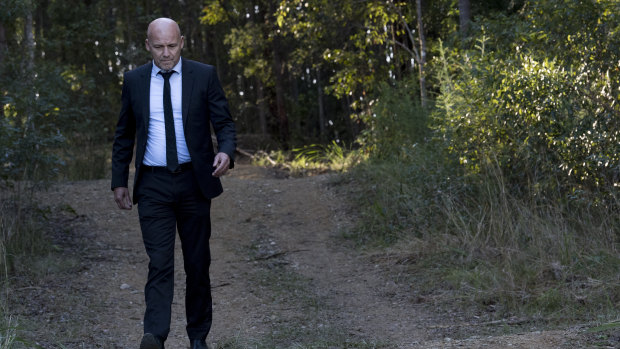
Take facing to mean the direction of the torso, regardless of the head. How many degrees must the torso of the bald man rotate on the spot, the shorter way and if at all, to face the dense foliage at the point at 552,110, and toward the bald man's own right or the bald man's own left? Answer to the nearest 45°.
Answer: approximately 135° to the bald man's own left

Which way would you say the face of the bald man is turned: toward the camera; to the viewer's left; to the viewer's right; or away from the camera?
toward the camera

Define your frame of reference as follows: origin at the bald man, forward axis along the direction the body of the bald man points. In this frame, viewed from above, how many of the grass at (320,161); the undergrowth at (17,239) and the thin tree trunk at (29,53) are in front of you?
0

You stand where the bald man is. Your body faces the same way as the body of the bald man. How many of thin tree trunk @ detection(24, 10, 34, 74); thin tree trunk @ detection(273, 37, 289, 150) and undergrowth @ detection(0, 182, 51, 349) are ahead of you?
0

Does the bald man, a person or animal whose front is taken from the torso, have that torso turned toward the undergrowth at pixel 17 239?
no

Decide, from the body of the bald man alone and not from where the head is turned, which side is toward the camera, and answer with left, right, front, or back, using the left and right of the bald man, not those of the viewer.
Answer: front

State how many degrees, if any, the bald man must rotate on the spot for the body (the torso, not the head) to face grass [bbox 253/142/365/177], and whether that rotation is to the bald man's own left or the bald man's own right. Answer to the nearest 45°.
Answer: approximately 180°

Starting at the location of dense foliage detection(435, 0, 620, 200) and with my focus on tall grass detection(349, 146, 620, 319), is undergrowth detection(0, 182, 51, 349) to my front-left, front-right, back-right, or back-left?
front-right

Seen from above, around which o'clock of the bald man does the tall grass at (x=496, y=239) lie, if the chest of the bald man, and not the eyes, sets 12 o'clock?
The tall grass is roughly at 8 o'clock from the bald man.

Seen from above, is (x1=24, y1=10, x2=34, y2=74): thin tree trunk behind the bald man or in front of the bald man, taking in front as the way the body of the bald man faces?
behind

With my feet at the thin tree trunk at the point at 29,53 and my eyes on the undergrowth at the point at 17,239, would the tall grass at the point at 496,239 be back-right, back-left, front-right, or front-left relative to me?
front-left

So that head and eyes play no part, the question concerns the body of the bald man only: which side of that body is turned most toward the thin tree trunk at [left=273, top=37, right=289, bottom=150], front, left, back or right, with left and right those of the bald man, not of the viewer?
back

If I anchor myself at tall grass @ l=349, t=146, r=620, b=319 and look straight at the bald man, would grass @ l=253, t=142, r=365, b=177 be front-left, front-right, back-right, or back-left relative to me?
back-right

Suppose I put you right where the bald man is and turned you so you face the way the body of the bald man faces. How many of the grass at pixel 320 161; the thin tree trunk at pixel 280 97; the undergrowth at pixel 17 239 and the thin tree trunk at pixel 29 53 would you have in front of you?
0

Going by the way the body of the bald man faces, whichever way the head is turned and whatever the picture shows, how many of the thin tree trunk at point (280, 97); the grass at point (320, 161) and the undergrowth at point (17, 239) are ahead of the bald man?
0
